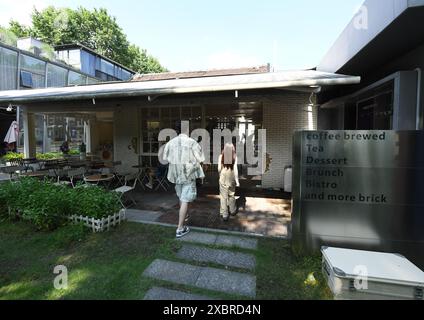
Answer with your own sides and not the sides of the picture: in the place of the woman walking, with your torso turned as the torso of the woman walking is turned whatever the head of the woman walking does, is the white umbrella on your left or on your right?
on your left

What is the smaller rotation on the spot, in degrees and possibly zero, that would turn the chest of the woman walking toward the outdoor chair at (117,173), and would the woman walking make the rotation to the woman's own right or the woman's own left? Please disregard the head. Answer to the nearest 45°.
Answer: approximately 45° to the woman's own left

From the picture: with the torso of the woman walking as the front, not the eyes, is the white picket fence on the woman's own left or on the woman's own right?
on the woman's own left

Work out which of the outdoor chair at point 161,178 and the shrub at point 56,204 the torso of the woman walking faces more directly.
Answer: the outdoor chair

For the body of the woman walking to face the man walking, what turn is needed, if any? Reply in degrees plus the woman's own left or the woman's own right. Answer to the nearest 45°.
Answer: approximately 135° to the woman's own left

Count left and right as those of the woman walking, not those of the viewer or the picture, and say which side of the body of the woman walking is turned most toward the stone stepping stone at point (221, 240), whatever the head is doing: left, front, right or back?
back

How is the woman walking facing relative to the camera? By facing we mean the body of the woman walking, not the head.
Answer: away from the camera

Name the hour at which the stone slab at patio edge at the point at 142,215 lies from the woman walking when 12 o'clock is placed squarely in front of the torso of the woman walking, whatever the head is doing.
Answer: The stone slab at patio edge is roughly at 9 o'clock from the woman walking.

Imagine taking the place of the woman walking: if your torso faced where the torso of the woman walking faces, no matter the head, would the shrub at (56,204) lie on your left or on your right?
on your left

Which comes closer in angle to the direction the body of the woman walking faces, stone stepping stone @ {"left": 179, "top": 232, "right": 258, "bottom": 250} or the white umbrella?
the white umbrella

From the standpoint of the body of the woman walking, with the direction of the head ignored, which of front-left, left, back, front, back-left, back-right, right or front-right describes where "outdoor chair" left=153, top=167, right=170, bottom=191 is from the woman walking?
front-left

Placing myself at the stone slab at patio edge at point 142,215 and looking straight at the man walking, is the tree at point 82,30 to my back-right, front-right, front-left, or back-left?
back-left

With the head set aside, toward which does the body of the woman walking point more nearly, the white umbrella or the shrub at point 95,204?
the white umbrella

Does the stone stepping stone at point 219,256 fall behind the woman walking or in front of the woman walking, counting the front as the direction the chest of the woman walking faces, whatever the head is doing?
behind
